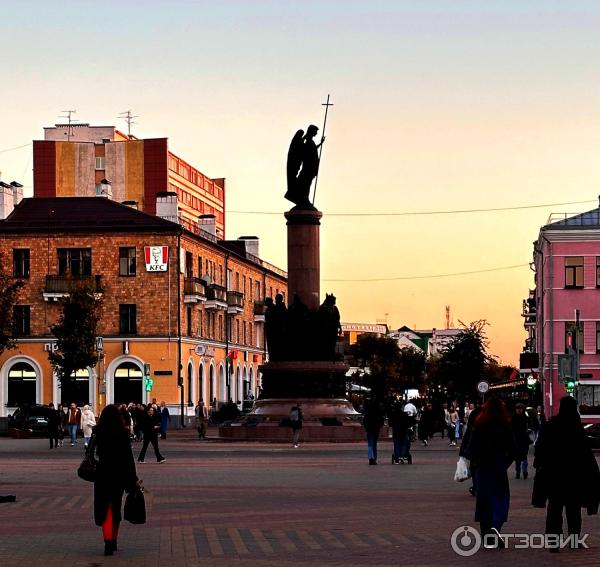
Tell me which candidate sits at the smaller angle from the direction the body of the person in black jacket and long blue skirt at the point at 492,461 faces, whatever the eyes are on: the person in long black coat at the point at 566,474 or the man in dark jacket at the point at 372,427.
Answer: the man in dark jacket

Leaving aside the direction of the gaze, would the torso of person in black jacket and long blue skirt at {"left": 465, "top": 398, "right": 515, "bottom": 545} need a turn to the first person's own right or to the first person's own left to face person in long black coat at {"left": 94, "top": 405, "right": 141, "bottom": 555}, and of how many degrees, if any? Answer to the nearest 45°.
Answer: approximately 90° to the first person's own left

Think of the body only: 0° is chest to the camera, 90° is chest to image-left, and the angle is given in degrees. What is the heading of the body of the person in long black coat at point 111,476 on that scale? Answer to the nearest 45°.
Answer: approximately 180°

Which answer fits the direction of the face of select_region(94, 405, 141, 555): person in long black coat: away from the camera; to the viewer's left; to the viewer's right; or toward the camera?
away from the camera

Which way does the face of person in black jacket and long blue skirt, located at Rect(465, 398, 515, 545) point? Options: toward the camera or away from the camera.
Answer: away from the camera

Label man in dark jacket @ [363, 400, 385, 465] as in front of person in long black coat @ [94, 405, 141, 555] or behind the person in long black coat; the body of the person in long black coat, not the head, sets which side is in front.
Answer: in front

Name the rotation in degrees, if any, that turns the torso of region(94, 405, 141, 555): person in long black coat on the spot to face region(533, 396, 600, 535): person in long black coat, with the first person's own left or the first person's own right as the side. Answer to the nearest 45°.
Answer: approximately 90° to the first person's own right

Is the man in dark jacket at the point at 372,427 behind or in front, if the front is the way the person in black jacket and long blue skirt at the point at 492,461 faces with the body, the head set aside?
in front

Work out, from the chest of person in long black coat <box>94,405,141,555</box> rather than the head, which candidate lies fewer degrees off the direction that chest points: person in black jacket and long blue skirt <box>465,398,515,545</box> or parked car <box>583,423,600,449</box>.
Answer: the parked car

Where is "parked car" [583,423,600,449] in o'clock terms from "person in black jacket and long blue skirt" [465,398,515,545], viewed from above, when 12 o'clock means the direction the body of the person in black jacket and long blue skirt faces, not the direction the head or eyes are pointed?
The parked car is roughly at 12 o'clock from the person in black jacket and long blue skirt.

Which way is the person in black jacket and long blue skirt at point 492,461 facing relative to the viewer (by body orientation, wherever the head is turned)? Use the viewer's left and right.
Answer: facing away from the viewer

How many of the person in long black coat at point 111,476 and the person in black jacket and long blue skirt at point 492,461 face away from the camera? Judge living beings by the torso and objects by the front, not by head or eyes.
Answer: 2
